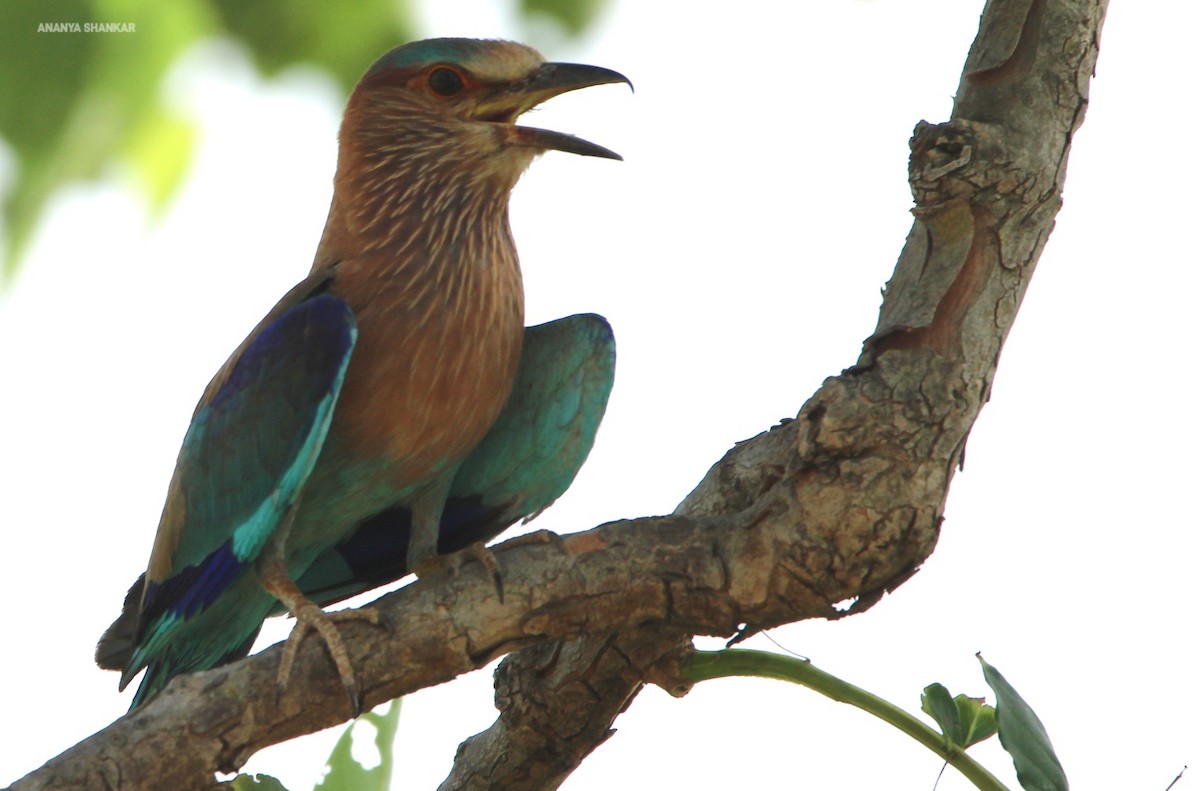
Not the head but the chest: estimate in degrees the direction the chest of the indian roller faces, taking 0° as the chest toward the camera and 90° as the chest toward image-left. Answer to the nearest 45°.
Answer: approximately 315°

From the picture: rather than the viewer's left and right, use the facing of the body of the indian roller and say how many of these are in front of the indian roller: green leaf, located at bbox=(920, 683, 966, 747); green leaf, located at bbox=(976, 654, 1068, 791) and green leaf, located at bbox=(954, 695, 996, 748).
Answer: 3

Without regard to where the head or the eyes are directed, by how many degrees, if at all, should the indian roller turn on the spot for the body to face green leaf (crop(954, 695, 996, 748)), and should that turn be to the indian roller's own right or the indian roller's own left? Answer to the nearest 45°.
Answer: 0° — it already faces it

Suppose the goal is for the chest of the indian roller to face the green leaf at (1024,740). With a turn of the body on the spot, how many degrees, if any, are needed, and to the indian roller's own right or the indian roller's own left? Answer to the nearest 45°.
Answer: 0° — it already faces it
